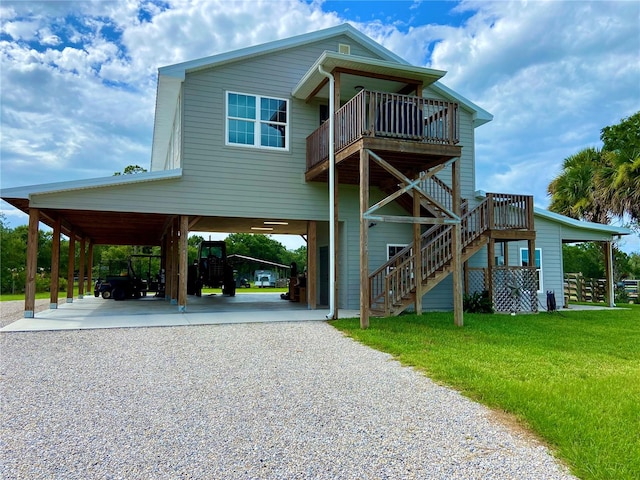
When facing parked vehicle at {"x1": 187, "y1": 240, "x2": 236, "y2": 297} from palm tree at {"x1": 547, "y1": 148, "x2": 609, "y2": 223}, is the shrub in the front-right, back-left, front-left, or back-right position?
front-left

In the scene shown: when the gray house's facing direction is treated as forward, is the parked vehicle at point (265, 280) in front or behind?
behind

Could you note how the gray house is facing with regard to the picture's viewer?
facing the viewer

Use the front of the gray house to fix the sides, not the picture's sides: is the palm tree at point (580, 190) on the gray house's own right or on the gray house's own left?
on the gray house's own left

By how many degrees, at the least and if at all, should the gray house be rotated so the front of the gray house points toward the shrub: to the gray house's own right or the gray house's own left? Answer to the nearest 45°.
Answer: approximately 90° to the gray house's own left

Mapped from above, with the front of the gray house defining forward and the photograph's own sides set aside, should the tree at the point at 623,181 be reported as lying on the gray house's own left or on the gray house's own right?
on the gray house's own left

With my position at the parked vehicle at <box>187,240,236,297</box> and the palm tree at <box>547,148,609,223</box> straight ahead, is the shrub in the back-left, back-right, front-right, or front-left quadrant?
front-right

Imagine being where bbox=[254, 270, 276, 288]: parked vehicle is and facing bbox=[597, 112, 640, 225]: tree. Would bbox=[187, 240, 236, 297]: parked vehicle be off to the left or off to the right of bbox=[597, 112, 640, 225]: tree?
right

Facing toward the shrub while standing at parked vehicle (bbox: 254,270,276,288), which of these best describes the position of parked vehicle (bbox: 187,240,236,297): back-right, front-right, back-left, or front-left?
front-right
